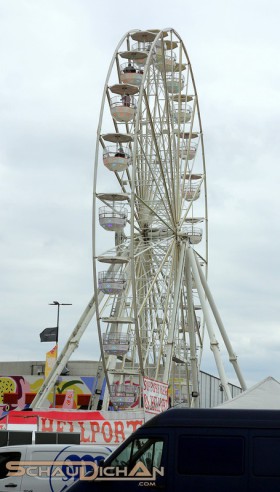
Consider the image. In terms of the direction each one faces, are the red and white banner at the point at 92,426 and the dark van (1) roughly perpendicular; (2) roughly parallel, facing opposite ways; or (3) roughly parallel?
roughly perpendicular

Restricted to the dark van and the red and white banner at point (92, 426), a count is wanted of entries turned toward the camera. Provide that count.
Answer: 1

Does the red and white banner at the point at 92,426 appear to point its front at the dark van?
yes

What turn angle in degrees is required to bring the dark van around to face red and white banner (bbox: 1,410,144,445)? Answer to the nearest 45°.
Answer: approximately 90° to its right

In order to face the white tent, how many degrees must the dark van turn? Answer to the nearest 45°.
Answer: approximately 90° to its right

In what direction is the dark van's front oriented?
to the viewer's left

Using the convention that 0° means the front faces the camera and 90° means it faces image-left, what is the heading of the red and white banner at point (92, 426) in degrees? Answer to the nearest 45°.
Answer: approximately 0°

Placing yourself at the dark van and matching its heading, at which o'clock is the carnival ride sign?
The carnival ride sign is roughly at 3 o'clock from the dark van.
